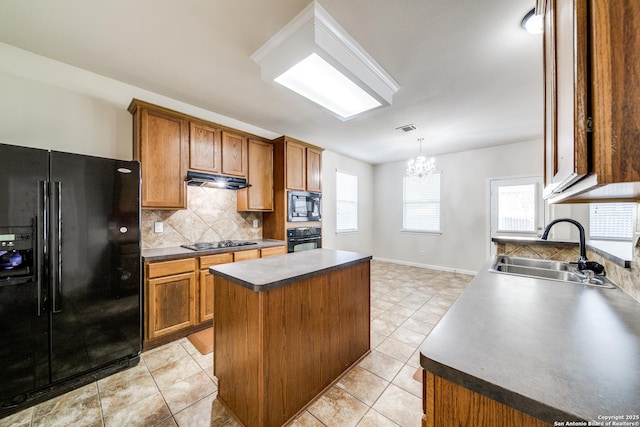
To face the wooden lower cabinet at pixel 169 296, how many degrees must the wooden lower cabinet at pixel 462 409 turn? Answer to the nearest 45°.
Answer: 0° — it already faces it

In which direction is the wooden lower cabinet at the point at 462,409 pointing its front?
to the viewer's left

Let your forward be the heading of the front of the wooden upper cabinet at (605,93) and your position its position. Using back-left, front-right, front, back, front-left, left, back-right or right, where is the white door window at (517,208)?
right

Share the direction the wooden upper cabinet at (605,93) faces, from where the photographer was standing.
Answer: facing to the left of the viewer

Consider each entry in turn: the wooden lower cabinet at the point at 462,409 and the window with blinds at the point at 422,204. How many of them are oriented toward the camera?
1
